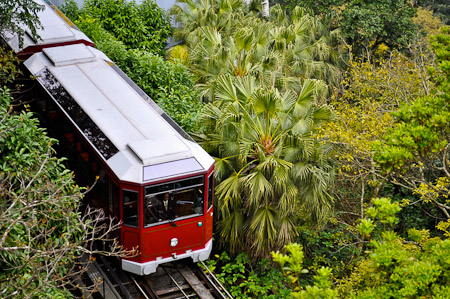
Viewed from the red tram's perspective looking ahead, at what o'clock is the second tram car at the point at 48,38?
The second tram car is roughly at 7 o'clock from the red tram.

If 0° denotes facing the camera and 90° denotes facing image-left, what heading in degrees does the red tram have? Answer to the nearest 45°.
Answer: approximately 315°

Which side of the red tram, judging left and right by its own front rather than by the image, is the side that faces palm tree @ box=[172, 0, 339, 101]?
left

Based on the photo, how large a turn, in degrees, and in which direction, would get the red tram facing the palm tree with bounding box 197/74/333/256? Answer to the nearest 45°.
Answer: approximately 45° to its left
